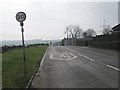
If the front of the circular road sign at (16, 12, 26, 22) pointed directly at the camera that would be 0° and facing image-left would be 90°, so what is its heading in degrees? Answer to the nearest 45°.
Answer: approximately 0°
